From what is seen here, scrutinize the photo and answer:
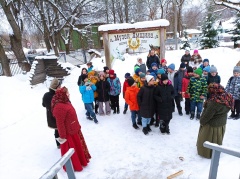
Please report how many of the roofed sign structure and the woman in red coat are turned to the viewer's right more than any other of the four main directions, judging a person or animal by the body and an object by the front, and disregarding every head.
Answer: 1

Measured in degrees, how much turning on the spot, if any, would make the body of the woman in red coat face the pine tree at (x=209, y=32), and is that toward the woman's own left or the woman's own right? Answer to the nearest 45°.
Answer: approximately 45° to the woman's own left

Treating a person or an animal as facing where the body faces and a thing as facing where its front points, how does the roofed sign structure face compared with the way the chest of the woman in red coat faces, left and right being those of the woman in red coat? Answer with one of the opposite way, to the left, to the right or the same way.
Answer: to the right

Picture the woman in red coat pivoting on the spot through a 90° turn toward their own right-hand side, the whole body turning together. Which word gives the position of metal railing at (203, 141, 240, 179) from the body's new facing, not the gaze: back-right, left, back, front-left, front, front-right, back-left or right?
front-left

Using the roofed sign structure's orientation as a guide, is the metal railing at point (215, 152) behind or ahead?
ahead

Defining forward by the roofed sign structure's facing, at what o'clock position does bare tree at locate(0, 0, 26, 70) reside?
The bare tree is roughly at 4 o'clock from the roofed sign structure.

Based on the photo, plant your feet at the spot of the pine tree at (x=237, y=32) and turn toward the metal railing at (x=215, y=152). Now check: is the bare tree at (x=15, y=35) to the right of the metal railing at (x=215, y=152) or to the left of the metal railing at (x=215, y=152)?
right

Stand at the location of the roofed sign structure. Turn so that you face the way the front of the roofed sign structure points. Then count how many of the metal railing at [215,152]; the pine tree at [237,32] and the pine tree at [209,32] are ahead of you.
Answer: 1

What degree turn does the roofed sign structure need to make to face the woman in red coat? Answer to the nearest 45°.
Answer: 0° — it already faces them

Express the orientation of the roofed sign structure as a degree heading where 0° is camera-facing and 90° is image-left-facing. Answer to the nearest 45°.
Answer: approximately 0°

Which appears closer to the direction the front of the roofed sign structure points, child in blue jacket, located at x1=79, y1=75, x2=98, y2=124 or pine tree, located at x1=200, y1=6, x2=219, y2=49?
the child in blue jacket

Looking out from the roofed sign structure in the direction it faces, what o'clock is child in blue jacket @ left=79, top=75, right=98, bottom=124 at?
The child in blue jacket is roughly at 1 o'clock from the roofed sign structure.

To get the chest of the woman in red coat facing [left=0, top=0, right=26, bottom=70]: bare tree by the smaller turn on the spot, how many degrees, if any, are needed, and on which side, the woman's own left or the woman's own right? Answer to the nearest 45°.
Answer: approximately 90° to the woman's own left

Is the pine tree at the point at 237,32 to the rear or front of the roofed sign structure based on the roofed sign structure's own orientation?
to the rear

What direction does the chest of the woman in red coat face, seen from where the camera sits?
to the viewer's right
